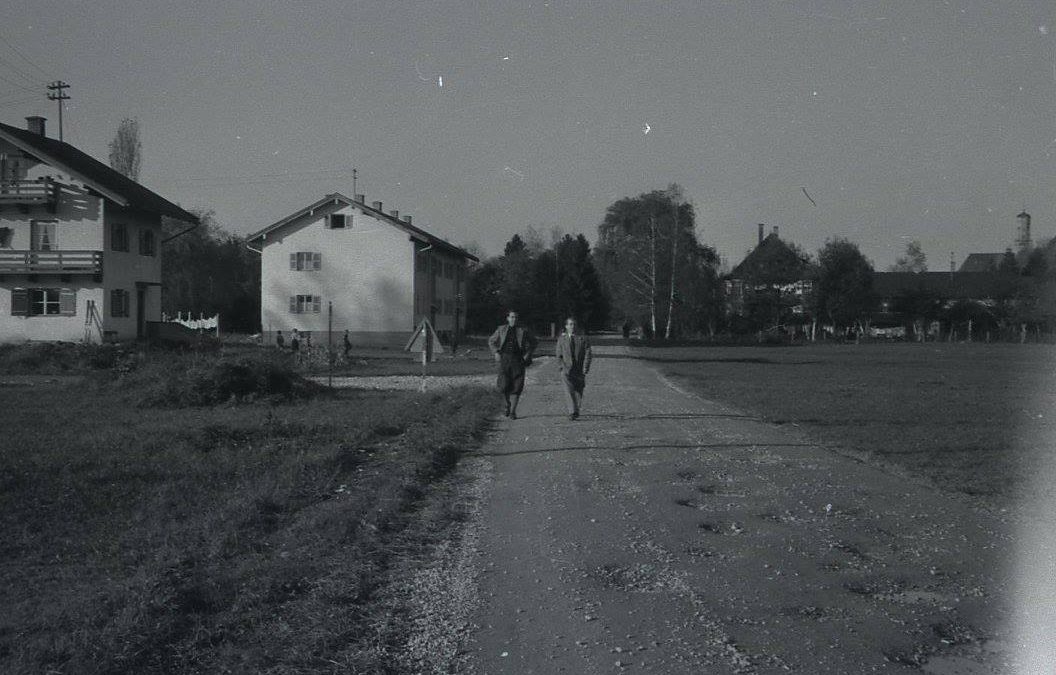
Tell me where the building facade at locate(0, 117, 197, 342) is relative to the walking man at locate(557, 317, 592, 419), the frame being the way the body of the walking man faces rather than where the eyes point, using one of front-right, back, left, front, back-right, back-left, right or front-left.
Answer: back-right

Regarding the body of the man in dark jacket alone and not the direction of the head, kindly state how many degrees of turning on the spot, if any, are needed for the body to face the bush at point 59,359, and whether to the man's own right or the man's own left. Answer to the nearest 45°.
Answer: approximately 135° to the man's own right

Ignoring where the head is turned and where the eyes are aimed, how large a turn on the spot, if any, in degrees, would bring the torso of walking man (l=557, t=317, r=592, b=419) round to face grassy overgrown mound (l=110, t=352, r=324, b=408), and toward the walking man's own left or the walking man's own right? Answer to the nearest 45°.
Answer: approximately 90° to the walking man's own right

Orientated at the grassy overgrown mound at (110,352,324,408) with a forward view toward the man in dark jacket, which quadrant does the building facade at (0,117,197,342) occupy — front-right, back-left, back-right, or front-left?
back-left

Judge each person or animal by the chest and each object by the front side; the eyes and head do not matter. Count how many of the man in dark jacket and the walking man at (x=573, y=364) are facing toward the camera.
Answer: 2

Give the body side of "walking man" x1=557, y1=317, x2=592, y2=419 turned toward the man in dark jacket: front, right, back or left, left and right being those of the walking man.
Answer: right

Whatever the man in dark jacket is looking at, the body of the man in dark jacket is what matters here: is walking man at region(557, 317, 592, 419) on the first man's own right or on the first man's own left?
on the first man's own left

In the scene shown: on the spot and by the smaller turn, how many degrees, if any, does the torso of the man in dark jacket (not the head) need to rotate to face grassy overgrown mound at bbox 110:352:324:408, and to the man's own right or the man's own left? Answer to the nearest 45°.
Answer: approximately 135° to the man's own right

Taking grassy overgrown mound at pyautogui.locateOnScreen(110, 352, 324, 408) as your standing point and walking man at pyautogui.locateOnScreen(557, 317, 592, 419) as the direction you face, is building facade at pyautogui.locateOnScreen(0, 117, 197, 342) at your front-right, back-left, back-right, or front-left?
back-left

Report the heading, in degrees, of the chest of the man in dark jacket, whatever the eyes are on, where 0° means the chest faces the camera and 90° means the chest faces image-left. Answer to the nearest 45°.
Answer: approximately 0°

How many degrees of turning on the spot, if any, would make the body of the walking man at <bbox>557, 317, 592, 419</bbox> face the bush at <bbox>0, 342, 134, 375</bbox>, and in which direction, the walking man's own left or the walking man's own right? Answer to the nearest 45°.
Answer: approximately 135° to the walking man's own right
